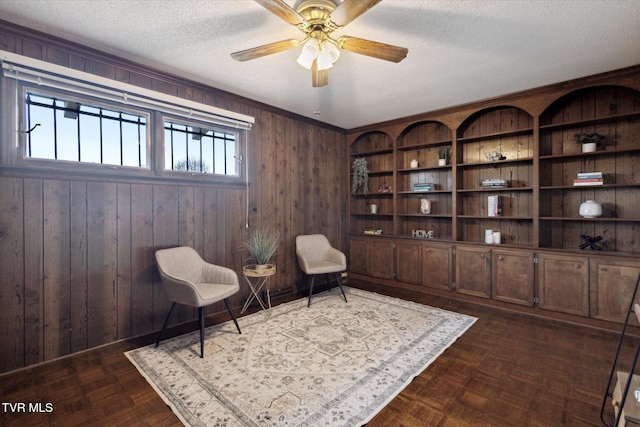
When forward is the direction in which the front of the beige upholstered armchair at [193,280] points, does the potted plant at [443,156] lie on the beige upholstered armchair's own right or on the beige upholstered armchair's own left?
on the beige upholstered armchair's own left

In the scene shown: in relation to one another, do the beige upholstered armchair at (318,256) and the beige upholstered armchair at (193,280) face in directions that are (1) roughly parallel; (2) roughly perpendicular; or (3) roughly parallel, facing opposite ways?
roughly parallel

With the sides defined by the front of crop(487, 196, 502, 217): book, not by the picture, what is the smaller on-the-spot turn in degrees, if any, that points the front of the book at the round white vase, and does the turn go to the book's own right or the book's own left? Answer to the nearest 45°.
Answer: approximately 90° to the book's own left

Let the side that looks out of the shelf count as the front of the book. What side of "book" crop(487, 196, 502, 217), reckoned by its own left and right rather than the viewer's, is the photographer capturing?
front

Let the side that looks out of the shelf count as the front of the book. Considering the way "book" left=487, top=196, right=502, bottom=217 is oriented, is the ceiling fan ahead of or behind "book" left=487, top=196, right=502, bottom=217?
ahead

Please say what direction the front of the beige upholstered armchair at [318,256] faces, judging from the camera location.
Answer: facing the viewer and to the right of the viewer

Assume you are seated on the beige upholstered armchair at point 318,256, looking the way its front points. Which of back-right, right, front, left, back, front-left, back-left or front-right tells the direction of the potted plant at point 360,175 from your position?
left

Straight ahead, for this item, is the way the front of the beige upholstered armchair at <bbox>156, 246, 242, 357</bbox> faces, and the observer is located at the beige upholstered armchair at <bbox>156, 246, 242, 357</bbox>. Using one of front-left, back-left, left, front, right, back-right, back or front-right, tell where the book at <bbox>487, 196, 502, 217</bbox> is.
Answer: front-left

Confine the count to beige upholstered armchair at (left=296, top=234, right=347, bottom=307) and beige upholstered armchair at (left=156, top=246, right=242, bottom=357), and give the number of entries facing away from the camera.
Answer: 0

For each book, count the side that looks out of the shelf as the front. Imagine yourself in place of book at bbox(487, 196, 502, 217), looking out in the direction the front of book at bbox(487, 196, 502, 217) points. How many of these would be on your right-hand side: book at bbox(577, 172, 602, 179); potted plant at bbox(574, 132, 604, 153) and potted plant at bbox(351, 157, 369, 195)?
1

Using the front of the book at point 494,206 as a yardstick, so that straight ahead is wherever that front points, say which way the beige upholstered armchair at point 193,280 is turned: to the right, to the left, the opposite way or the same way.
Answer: to the left

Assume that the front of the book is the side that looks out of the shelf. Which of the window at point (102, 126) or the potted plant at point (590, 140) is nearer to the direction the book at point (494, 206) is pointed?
the window

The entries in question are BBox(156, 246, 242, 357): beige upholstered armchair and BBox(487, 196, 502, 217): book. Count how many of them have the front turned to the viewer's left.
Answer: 0

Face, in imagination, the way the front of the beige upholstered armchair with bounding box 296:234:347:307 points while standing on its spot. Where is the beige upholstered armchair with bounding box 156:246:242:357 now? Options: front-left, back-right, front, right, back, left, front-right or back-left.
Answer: right

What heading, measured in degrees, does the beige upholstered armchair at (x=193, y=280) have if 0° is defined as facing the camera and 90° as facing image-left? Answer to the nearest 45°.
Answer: approximately 315°

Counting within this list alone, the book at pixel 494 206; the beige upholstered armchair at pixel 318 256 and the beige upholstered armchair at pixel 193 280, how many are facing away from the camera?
0

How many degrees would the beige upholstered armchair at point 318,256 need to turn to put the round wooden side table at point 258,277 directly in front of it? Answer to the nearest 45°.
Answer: approximately 90° to its right

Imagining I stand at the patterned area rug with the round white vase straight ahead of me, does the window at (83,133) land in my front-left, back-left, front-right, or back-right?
back-left

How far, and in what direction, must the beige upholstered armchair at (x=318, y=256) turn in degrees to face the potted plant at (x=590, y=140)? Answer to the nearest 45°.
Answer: approximately 45° to its left
